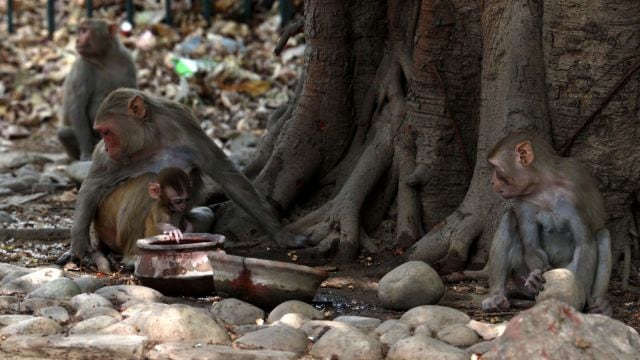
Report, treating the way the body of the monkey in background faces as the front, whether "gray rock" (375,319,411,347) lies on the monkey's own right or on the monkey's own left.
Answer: on the monkey's own left

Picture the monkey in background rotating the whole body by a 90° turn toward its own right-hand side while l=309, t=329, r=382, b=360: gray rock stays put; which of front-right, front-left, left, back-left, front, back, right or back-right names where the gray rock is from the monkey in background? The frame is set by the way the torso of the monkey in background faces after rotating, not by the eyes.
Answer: back-left

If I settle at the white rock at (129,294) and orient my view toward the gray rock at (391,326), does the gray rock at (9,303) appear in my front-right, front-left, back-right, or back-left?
back-right

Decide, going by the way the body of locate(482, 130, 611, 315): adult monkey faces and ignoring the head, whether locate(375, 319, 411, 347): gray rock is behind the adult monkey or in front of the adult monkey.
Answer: in front

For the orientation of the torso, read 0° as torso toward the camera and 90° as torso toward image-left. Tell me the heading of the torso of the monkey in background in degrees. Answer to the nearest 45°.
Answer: approximately 45°

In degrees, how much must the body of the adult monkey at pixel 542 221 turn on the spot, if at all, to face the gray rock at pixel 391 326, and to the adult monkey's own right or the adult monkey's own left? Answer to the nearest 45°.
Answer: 0° — it already faces it

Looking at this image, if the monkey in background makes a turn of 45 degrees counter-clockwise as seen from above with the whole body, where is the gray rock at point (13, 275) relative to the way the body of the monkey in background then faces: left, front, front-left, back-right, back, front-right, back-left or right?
front

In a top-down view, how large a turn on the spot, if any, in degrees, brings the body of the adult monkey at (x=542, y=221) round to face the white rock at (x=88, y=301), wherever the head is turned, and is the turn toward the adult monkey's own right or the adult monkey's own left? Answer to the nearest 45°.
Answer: approximately 45° to the adult monkey's own right

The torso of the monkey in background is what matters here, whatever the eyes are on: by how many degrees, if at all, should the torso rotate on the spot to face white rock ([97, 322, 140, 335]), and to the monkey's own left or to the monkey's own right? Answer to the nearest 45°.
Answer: approximately 45° to the monkey's own left

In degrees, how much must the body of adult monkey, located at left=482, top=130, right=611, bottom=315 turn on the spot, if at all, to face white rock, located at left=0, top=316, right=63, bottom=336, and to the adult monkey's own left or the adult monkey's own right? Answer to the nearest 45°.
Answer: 0° — it already faces it

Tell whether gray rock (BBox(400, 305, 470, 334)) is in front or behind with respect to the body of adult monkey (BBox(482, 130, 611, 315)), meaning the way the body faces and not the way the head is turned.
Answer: in front
